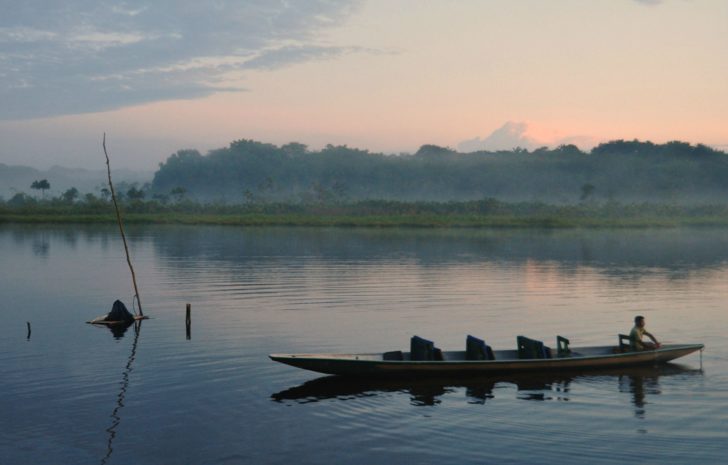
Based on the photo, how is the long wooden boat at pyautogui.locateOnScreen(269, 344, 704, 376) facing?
to the viewer's left
